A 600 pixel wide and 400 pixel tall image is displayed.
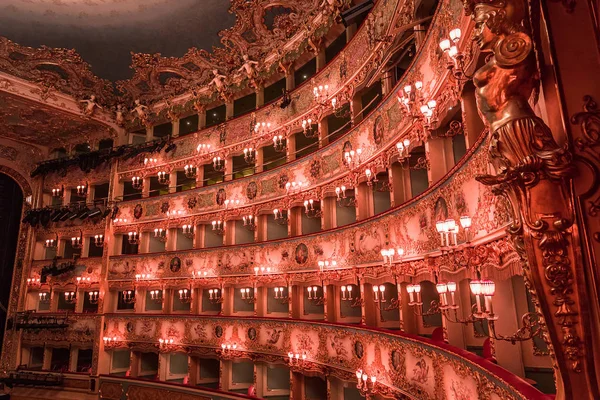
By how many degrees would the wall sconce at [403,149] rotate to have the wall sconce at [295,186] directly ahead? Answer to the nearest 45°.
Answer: approximately 90° to its right

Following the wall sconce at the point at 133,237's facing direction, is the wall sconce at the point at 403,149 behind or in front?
in front

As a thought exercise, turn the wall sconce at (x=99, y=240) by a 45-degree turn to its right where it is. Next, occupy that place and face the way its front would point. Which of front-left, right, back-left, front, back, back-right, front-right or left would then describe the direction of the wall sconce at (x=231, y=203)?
left

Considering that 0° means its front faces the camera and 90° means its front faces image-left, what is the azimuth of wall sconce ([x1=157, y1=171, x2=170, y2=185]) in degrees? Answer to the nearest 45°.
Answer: approximately 0°

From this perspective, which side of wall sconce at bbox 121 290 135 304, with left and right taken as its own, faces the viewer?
front

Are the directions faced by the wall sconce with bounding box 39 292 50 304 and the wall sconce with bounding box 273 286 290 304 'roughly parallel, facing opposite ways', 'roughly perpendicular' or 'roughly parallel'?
roughly perpendicular

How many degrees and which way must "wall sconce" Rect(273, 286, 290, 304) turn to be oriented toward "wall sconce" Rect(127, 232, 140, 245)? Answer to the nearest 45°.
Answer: approximately 90° to its right

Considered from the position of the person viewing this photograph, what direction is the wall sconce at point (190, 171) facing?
facing the viewer

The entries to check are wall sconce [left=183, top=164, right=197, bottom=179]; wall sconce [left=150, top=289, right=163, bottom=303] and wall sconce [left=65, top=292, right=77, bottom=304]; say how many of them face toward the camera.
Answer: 3
